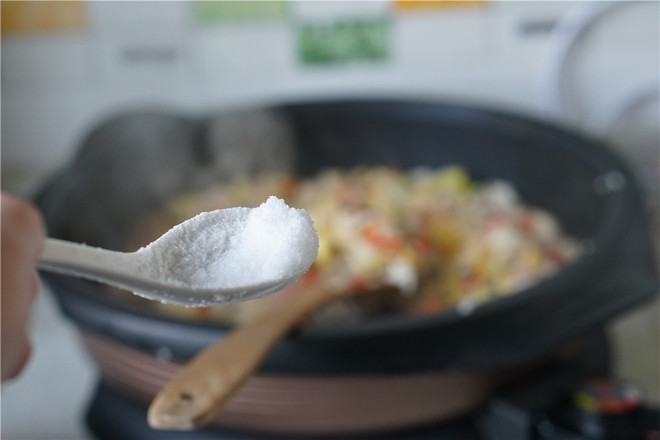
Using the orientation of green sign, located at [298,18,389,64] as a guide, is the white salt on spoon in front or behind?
in front

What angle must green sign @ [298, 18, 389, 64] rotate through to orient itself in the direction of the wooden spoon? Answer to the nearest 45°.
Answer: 0° — it already faces it

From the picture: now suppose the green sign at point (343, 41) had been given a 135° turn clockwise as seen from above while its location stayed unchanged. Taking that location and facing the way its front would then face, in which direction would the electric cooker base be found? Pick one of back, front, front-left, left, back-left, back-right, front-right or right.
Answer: back-left

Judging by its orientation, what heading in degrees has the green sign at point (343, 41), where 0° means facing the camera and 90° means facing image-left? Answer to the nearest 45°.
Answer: approximately 0°
